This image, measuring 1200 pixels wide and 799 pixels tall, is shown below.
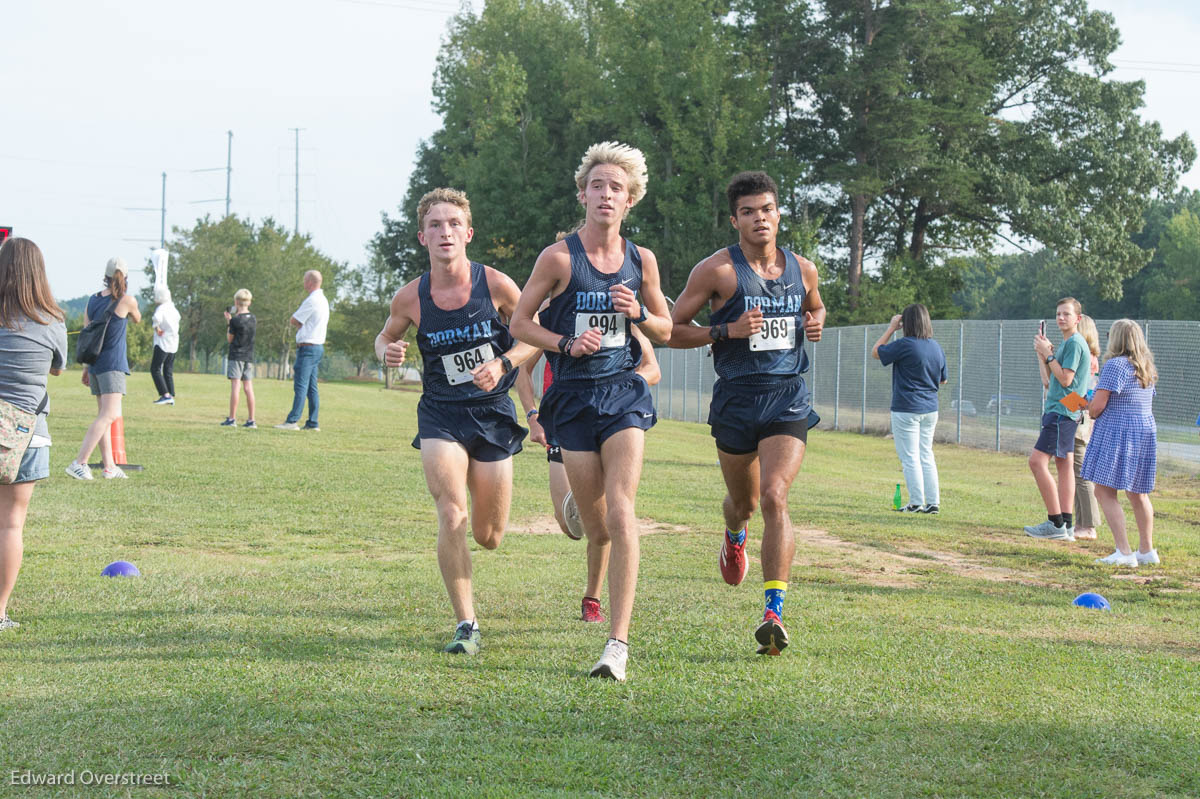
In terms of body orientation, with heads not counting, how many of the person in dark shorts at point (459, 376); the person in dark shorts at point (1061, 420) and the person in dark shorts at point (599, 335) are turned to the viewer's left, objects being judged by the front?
1

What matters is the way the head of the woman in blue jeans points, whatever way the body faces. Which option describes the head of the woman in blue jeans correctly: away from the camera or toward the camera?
away from the camera

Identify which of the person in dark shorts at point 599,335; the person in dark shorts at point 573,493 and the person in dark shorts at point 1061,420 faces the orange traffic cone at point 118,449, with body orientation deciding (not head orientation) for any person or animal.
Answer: the person in dark shorts at point 1061,420

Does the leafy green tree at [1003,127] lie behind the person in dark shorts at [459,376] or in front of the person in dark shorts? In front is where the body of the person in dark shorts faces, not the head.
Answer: behind

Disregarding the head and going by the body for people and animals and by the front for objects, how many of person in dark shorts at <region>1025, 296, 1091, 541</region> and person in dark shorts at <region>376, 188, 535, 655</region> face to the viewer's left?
1

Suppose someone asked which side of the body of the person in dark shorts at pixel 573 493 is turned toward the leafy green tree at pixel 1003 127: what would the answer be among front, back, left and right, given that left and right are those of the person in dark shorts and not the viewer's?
back

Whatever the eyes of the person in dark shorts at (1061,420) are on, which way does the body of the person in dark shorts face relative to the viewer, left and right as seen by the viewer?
facing to the left of the viewer
